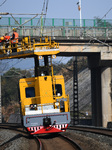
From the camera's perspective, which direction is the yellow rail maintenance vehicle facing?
toward the camera

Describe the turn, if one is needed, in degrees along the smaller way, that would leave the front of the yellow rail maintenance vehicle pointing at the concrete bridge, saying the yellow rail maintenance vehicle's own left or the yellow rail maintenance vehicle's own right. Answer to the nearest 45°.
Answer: approximately 180°
